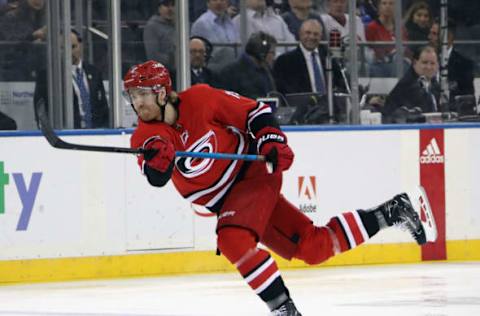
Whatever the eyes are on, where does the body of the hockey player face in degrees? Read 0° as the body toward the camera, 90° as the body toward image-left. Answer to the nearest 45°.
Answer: approximately 45°

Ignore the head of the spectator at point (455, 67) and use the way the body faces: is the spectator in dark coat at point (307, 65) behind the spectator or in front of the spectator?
in front

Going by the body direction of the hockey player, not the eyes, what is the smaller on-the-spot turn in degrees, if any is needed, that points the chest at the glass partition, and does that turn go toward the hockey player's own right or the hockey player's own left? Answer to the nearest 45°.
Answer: approximately 135° to the hockey player's own right

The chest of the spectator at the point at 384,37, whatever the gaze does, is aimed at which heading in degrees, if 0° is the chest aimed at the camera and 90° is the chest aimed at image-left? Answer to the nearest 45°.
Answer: approximately 0°

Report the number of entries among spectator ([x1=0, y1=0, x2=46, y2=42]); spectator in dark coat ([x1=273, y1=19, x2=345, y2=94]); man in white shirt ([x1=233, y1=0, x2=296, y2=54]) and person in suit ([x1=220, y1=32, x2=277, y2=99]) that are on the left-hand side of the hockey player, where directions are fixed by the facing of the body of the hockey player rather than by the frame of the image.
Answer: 0

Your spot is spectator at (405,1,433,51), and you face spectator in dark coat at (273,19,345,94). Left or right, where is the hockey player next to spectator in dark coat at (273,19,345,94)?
left

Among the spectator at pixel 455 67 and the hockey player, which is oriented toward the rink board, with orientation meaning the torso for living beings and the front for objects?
the spectator

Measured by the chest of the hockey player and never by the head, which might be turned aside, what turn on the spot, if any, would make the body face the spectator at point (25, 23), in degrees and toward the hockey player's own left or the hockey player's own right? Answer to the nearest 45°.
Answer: approximately 90° to the hockey player's own right

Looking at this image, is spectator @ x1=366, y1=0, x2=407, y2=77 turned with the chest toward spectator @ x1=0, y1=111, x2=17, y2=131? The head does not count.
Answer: no

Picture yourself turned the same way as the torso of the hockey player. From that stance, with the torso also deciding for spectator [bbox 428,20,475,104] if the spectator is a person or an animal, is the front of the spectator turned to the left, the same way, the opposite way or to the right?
the same way

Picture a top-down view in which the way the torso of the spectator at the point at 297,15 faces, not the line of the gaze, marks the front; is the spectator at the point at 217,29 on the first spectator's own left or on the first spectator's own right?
on the first spectator's own right

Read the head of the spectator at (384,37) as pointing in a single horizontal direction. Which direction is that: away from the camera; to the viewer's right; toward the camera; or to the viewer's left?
toward the camera

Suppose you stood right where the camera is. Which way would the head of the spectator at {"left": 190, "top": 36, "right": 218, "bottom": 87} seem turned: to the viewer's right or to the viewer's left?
to the viewer's left

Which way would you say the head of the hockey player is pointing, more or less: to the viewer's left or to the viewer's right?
to the viewer's left

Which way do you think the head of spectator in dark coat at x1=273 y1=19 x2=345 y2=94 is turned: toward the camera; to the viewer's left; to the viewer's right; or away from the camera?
toward the camera

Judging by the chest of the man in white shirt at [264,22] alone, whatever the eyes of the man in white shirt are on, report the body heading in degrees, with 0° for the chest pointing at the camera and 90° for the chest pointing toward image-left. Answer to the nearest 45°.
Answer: approximately 0°

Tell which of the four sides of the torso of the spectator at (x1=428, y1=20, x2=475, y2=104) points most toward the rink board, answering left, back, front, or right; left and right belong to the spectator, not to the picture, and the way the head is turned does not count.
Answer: front

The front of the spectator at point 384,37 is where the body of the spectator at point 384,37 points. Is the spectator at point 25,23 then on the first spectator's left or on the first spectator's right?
on the first spectator's right

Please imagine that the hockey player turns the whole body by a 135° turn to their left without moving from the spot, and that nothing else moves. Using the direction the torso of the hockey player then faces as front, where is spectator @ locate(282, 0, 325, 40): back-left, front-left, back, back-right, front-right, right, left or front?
left

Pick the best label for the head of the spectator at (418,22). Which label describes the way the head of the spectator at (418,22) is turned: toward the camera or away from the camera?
toward the camera
